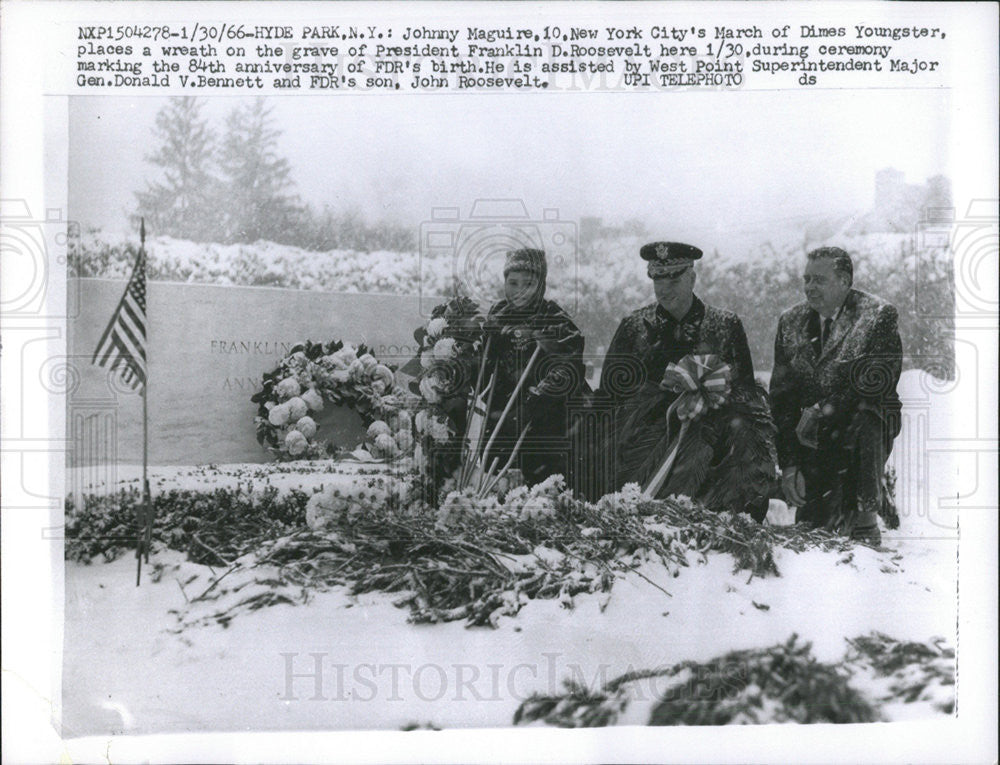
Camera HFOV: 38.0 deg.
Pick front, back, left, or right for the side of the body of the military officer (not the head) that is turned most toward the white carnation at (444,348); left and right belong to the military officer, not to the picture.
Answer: right

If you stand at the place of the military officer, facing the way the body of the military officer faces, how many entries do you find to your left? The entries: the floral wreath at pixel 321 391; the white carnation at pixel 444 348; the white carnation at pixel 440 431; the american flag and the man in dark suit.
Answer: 1

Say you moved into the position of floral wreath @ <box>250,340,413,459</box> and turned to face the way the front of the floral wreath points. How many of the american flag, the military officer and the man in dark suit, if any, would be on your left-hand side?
2

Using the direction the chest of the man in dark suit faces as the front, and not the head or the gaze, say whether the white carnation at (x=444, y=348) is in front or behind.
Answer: in front

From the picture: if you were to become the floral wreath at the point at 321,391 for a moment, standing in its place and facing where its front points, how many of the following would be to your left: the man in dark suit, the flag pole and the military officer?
2

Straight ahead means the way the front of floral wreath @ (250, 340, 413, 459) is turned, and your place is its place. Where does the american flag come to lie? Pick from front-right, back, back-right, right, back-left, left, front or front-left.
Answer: right

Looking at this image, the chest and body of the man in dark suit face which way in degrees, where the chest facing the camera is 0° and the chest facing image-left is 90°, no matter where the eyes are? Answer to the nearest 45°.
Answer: approximately 45°

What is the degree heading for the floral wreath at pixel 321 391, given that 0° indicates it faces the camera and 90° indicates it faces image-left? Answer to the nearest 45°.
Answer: approximately 0°

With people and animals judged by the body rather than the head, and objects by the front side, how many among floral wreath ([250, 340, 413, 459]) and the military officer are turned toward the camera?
2

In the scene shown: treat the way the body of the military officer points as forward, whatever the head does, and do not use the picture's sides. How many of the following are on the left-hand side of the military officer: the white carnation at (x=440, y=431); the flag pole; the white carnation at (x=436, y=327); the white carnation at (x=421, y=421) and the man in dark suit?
1

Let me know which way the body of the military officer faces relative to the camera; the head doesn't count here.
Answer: toward the camera

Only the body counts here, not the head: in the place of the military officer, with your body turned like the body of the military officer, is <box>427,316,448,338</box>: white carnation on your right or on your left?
on your right
